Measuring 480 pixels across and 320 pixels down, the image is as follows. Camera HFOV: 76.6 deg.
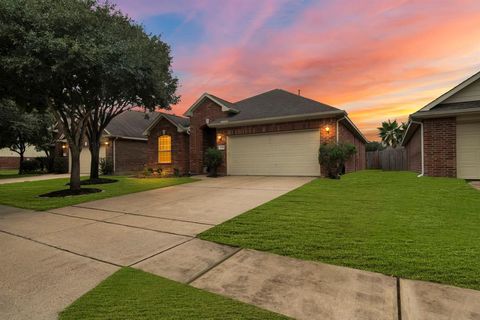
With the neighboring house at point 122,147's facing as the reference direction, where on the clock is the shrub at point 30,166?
The shrub is roughly at 3 o'clock from the neighboring house.

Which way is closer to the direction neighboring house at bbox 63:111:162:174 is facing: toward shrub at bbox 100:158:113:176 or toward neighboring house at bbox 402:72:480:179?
the shrub

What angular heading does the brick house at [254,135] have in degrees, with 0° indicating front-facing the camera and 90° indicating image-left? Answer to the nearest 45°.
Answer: approximately 45°

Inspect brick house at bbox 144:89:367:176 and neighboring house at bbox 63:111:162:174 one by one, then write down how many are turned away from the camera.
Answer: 0

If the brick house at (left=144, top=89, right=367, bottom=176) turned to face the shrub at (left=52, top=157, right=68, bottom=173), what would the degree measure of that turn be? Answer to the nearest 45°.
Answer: approximately 90° to its right

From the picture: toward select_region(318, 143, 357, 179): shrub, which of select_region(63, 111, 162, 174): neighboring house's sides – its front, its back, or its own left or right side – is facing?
left

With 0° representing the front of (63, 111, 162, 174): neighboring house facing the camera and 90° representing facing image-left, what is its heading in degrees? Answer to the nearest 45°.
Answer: approximately 45°

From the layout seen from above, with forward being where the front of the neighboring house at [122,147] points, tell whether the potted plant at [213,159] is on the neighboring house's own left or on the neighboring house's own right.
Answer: on the neighboring house's own left

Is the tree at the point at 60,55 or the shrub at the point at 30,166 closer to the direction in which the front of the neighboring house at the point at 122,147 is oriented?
the tree

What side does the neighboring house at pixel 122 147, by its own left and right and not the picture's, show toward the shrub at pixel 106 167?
front

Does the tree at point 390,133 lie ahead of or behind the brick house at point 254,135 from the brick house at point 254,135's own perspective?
behind

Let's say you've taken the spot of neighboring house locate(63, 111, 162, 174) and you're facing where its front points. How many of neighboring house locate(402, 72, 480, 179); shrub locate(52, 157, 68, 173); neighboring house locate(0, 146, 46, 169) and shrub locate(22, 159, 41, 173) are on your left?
1

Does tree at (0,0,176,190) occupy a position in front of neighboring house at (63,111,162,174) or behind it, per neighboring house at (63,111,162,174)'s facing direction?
in front

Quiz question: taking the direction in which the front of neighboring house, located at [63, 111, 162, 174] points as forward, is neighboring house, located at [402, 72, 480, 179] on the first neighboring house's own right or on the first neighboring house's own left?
on the first neighboring house's own left
